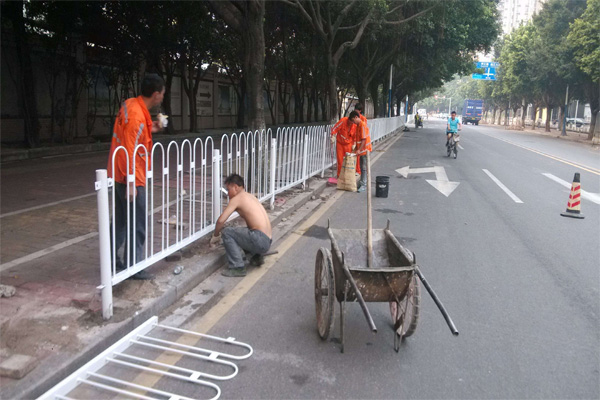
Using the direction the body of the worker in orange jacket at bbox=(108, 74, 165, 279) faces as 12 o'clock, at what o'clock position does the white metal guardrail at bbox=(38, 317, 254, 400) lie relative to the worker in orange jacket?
The white metal guardrail is roughly at 3 o'clock from the worker in orange jacket.

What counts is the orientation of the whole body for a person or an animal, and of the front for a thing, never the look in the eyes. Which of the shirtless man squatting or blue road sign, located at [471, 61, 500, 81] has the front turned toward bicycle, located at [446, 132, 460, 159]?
the blue road sign

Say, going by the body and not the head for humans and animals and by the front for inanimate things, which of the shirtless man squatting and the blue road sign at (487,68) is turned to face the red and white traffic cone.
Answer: the blue road sign

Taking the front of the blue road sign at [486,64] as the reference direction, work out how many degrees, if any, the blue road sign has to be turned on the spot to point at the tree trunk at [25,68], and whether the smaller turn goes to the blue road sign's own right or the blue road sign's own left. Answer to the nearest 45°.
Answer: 0° — it already faces it

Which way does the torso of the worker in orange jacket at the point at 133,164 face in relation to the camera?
to the viewer's right

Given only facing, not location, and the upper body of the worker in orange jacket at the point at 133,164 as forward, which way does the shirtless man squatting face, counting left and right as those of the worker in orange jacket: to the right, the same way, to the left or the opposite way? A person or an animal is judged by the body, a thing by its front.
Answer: the opposite way

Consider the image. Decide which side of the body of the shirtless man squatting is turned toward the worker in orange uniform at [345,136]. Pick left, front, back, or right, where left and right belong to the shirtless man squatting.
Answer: right

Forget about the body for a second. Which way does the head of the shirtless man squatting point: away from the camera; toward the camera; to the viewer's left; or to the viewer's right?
to the viewer's left

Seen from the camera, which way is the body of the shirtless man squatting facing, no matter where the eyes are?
to the viewer's left

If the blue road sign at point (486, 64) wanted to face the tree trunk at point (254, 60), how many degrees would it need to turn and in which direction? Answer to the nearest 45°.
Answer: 0° — it already faces it

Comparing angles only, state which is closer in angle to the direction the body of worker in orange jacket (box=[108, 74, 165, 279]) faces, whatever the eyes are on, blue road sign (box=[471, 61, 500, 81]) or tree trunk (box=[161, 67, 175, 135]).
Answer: the blue road sign

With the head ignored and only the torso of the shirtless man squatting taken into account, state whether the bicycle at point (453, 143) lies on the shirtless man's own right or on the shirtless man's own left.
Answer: on the shirtless man's own right

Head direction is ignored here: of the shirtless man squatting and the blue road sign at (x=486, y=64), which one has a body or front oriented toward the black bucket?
the blue road sign
